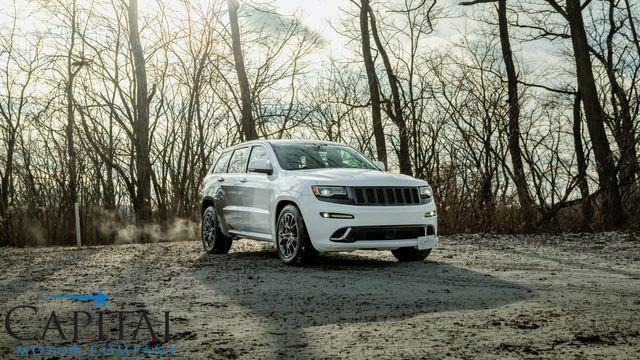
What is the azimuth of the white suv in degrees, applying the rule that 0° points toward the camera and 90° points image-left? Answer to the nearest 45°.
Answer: approximately 315°
